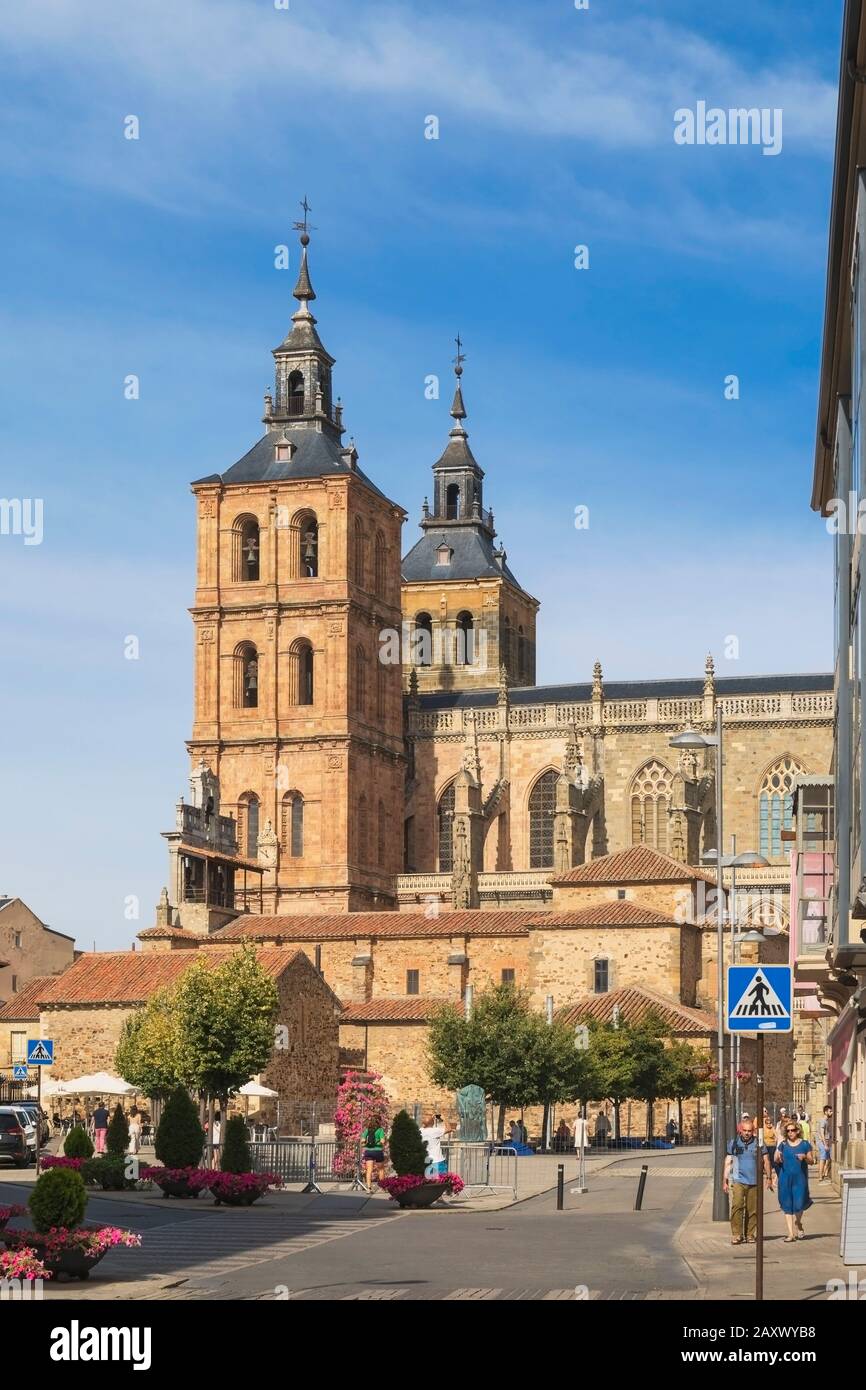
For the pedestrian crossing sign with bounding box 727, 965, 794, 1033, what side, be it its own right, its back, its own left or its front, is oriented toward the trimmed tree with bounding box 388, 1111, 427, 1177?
back

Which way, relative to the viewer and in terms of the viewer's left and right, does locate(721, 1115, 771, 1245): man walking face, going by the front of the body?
facing the viewer

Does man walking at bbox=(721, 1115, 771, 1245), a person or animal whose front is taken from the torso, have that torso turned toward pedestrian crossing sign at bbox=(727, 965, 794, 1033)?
yes

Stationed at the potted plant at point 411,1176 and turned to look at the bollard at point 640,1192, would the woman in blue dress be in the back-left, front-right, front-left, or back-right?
front-right

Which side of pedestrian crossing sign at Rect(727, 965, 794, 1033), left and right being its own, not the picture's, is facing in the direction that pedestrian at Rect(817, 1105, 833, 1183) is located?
back

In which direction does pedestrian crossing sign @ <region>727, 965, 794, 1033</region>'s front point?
toward the camera

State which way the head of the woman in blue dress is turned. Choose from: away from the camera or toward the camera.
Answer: toward the camera

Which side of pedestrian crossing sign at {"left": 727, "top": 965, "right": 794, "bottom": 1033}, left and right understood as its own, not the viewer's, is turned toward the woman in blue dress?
back

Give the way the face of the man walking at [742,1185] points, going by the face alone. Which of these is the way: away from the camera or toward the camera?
toward the camera

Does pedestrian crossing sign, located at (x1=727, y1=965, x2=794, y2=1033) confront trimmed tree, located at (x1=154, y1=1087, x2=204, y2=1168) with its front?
no

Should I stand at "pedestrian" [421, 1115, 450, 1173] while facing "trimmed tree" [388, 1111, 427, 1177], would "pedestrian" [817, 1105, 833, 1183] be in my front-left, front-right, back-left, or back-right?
back-left

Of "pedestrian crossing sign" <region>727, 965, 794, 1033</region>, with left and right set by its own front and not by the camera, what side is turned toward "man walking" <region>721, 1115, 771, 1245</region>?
back

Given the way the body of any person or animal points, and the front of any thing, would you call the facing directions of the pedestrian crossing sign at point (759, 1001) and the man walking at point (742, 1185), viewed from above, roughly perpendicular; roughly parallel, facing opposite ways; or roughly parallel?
roughly parallel

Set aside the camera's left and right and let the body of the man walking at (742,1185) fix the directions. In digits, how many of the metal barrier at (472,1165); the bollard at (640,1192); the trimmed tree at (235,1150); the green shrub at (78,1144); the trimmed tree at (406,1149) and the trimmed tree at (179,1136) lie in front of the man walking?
0

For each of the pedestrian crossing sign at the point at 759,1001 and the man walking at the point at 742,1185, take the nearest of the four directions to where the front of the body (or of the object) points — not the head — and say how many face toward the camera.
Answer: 2

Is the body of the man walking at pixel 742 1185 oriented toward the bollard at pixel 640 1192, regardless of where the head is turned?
no

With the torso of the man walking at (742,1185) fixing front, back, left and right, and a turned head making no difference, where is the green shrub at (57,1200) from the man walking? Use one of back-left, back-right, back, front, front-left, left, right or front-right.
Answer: front-right
